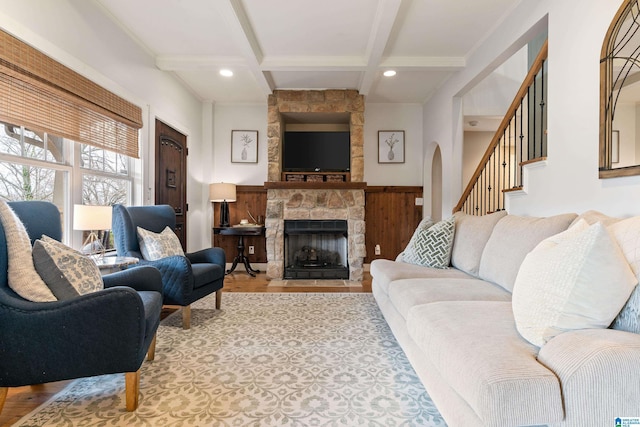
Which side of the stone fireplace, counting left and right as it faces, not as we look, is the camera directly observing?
front

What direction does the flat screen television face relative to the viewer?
toward the camera

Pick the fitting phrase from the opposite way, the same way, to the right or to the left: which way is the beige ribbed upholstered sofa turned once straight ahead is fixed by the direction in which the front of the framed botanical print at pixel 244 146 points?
to the right

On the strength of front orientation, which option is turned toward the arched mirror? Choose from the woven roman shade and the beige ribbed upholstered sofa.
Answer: the woven roman shade

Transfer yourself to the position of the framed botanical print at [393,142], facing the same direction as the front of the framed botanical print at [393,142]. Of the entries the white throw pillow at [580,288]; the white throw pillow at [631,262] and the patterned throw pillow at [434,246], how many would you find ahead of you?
3

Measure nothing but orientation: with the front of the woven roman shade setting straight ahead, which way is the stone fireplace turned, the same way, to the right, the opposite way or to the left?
to the right

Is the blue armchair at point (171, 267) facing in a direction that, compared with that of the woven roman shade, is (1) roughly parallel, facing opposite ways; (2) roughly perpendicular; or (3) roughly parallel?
roughly parallel

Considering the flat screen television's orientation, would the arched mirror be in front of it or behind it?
in front

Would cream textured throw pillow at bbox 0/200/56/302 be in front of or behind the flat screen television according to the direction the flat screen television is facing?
in front

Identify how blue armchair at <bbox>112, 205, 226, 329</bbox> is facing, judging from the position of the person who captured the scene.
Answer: facing the viewer and to the right of the viewer

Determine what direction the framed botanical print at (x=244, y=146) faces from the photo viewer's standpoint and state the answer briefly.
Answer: facing the viewer

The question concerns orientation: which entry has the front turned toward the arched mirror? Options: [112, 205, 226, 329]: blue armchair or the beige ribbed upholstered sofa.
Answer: the blue armchair

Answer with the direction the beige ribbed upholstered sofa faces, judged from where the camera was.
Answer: facing the viewer and to the left of the viewer

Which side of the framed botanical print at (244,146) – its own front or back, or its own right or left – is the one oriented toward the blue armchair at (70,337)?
front

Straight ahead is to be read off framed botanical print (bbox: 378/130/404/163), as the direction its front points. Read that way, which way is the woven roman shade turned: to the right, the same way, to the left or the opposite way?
to the left
